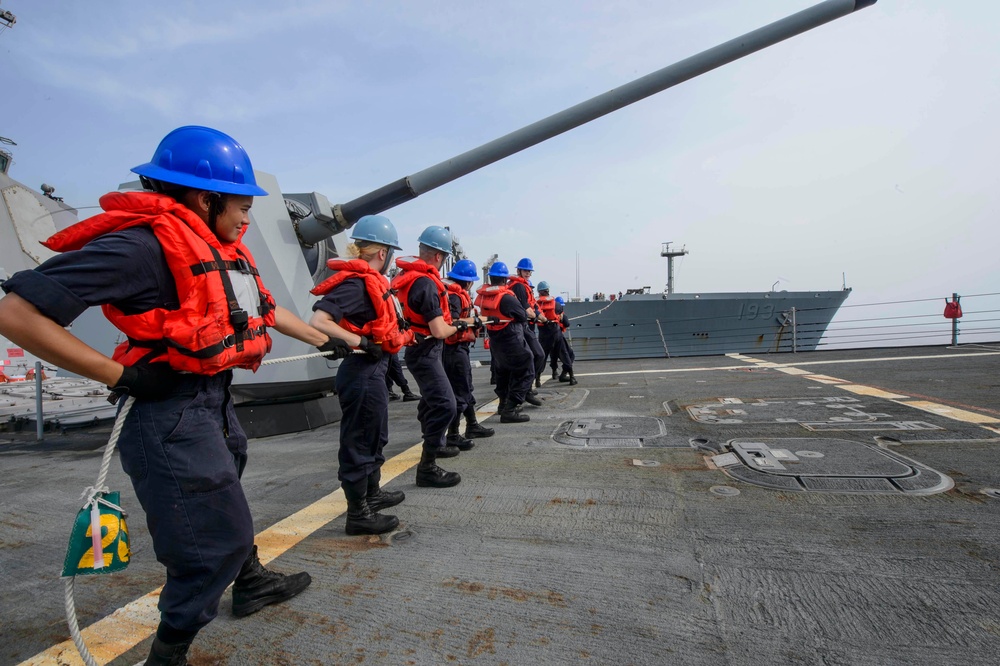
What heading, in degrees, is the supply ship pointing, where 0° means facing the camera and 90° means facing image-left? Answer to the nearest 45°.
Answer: approximately 270°
